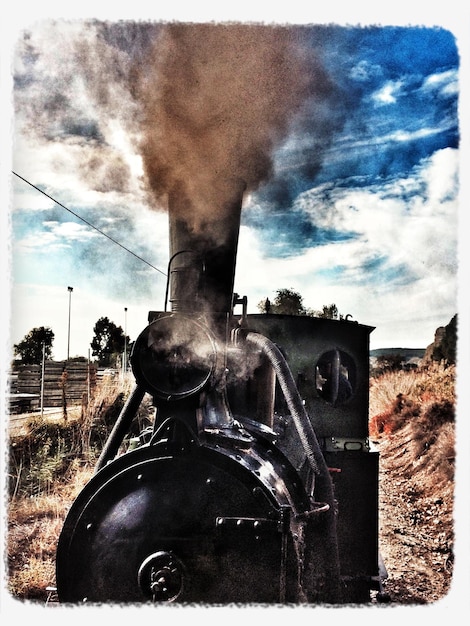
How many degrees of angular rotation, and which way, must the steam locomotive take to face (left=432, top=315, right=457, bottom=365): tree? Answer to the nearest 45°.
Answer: approximately 180°

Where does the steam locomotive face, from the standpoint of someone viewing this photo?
facing the viewer and to the left of the viewer

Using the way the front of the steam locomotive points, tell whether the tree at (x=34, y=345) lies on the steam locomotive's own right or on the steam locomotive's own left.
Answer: on the steam locomotive's own right

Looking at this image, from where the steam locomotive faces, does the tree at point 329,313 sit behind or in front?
behind

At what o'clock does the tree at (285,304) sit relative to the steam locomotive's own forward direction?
The tree is roughly at 5 o'clock from the steam locomotive.

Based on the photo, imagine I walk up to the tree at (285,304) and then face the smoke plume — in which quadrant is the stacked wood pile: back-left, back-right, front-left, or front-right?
front-right

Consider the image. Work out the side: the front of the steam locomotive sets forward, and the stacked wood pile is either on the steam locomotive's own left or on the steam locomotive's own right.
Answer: on the steam locomotive's own right
